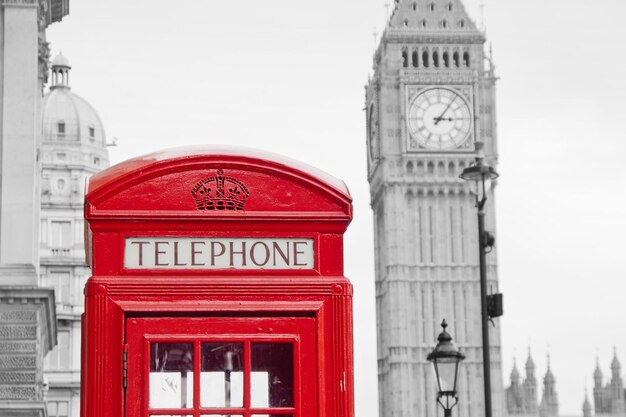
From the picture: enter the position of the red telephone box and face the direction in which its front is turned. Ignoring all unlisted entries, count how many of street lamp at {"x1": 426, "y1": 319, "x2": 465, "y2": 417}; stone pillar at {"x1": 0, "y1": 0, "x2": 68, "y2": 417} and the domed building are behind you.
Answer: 3

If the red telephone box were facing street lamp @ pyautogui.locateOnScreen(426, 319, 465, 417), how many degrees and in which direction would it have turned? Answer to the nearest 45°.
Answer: approximately 180°

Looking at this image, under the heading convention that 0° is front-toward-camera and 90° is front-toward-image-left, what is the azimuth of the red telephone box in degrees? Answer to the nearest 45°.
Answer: approximately 0°

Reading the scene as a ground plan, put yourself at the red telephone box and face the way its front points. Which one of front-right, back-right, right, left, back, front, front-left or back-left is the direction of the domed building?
back

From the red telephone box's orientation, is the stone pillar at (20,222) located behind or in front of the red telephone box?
behind
